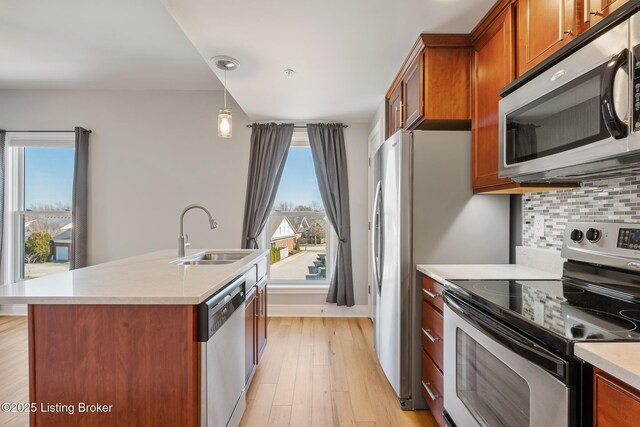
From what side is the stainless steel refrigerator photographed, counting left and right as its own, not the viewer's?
left

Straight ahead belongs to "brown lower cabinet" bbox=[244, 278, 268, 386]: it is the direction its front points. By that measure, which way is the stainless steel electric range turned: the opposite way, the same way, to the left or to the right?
the opposite way

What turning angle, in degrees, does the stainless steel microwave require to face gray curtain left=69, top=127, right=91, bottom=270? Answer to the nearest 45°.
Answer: approximately 45° to its right

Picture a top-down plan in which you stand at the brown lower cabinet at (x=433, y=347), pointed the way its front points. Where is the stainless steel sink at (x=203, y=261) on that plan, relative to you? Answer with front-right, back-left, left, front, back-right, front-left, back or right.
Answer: front

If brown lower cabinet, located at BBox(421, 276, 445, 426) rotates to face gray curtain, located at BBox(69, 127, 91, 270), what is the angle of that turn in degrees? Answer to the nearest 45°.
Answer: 0° — it already faces it

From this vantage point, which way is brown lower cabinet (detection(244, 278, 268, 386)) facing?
to the viewer's right

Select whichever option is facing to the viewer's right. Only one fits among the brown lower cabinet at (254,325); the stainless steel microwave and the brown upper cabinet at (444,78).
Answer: the brown lower cabinet

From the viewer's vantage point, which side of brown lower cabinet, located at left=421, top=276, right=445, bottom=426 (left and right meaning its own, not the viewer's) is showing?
left

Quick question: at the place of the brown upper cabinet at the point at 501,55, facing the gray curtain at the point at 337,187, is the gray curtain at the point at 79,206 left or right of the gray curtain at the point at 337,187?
left

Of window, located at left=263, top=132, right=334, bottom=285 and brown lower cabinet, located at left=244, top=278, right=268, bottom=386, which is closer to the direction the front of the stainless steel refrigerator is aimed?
the brown lower cabinet

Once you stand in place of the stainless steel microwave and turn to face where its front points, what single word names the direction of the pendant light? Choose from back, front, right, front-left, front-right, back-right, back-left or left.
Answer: front-right

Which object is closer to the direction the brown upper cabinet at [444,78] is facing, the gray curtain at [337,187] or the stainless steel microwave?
the gray curtain

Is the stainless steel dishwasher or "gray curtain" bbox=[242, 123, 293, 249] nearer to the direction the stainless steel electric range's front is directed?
the stainless steel dishwasher
